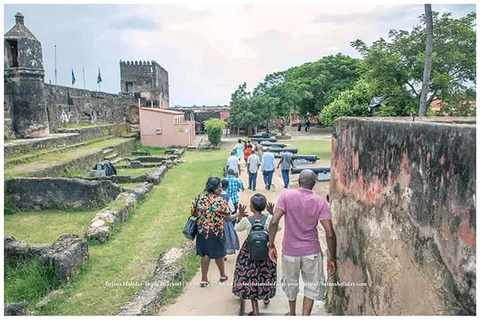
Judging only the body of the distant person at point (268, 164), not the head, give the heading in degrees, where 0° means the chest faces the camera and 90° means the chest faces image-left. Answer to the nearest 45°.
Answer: approximately 180°

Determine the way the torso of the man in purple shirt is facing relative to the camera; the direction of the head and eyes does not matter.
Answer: away from the camera

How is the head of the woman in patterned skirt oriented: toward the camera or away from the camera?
away from the camera

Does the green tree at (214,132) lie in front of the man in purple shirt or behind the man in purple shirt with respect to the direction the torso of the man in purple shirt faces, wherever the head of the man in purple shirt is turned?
in front

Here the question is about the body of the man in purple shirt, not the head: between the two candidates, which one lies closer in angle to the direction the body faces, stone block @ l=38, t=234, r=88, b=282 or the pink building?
the pink building

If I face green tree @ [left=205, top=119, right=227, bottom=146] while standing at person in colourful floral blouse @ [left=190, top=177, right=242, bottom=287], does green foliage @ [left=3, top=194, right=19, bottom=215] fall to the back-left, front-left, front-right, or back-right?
front-left

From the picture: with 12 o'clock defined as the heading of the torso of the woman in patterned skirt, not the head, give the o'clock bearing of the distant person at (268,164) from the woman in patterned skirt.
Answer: The distant person is roughly at 12 o'clock from the woman in patterned skirt.

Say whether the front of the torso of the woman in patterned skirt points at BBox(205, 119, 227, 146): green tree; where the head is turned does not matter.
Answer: yes

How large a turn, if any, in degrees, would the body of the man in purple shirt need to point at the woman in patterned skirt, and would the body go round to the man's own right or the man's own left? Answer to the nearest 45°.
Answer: approximately 45° to the man's own left

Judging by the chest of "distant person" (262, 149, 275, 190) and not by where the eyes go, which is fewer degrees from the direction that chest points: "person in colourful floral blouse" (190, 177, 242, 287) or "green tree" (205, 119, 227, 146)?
the green tree

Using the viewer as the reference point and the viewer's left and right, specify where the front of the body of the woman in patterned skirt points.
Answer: facing away from the viewer

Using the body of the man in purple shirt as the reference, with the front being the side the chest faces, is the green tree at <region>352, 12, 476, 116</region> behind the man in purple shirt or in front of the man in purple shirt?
in front

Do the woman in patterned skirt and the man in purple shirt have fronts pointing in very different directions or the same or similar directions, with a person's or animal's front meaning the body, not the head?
same or similar directions
